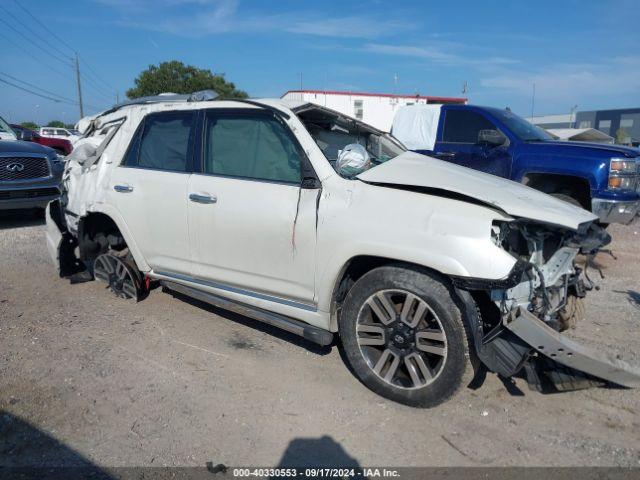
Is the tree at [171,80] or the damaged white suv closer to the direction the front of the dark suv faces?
the damaged white suv

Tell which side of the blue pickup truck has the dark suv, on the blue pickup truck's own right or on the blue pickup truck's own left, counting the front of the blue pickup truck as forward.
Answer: on the blue pickup truck's own right

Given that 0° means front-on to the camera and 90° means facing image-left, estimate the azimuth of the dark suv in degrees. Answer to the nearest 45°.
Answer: approximately 315°

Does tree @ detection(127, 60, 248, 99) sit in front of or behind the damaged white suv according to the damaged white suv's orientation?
behind

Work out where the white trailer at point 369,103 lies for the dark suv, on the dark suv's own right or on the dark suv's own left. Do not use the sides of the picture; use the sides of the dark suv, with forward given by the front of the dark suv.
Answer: on the dark suv's own left

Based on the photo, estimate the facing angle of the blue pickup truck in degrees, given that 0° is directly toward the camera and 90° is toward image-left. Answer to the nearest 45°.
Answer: approximately 315°
